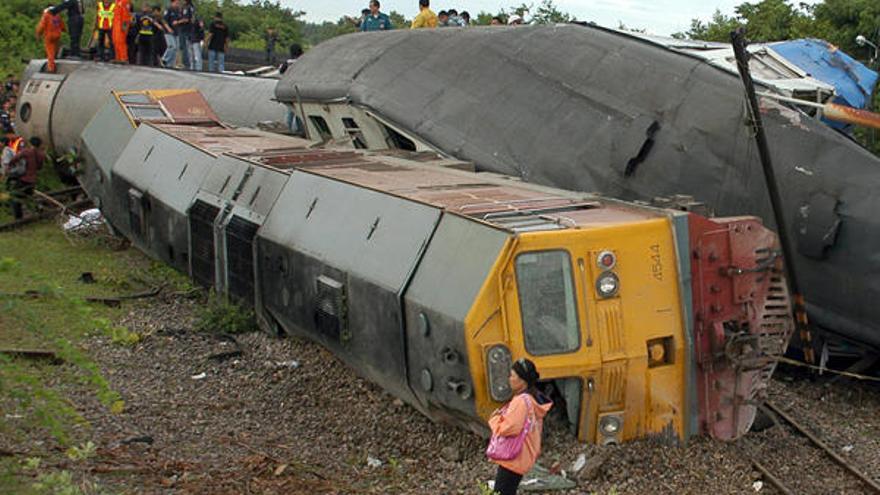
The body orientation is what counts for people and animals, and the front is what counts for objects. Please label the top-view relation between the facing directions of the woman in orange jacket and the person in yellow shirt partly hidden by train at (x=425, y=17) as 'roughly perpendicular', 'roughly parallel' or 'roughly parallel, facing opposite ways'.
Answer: roughly perpendicular
